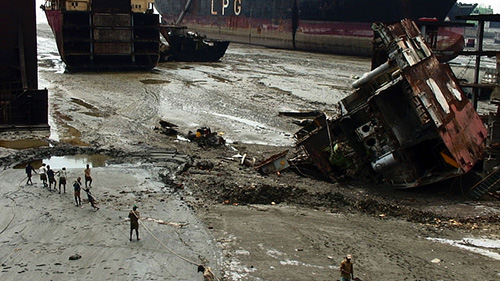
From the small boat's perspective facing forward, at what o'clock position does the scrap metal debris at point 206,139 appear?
The scrap metal debris is roughly at 3 o'clock from the small boat.

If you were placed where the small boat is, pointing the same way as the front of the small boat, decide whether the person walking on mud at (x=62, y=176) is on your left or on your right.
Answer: on your right

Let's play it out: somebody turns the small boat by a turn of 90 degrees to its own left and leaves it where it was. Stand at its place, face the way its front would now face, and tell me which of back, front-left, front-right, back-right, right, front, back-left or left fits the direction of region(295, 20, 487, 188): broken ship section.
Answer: back

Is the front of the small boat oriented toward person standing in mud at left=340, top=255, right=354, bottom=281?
no

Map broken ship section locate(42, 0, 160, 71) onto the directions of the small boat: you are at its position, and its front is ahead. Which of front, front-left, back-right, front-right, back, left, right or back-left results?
back-right

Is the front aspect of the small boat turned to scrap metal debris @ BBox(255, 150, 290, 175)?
no

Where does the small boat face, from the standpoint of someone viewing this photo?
facing to the right of the viewer

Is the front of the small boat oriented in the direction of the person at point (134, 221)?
no

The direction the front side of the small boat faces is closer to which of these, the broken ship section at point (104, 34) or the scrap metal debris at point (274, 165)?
the scrap metal debris
